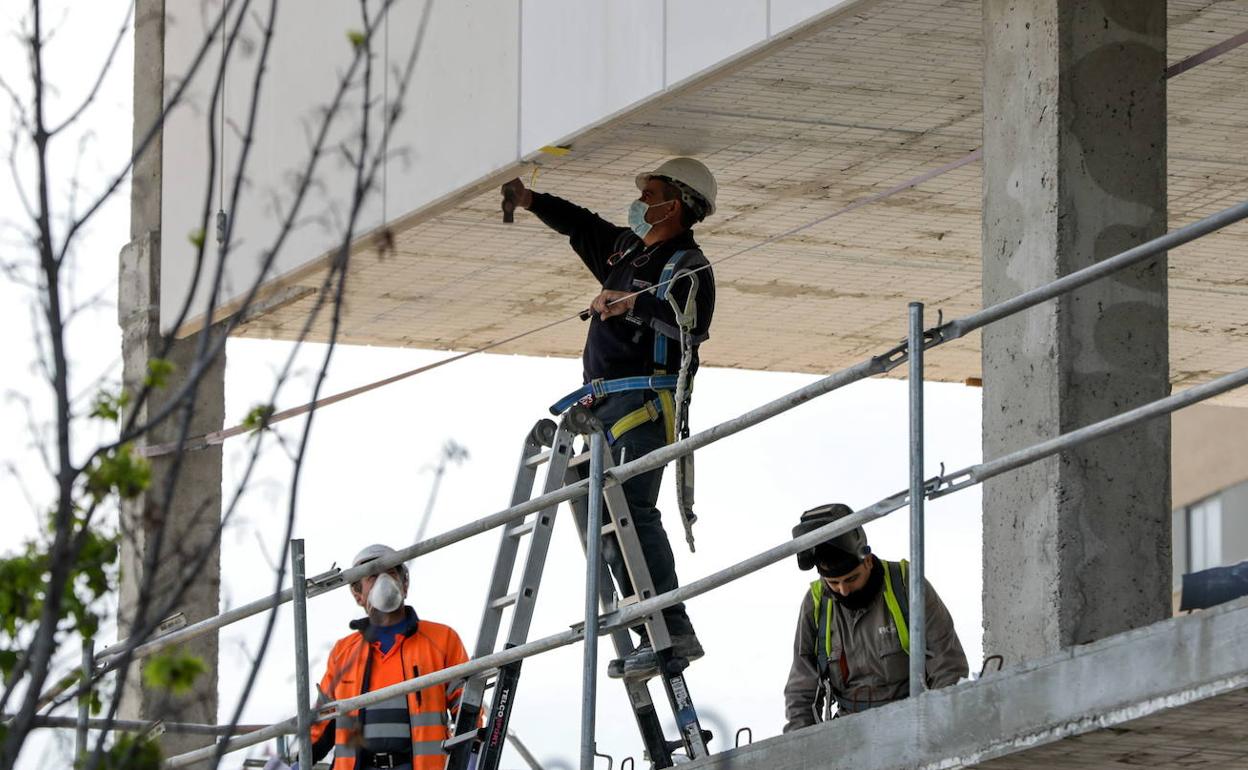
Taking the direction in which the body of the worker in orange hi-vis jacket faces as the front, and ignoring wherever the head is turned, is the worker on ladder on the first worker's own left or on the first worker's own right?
on the first worker's own left

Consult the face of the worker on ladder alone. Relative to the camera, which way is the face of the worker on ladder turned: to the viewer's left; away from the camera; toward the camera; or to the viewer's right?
to the viewer's left

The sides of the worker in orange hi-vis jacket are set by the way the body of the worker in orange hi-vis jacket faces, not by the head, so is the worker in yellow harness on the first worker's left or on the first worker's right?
on the first worker's left

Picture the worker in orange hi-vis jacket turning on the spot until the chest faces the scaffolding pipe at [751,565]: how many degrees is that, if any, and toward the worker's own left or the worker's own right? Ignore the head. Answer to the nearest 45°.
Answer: approximately 45° to the worker's own left

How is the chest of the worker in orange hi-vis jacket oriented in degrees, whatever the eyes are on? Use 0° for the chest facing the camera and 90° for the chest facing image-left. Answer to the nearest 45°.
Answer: approximately 0°
